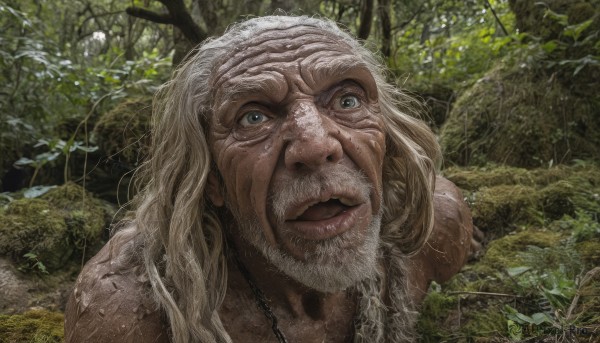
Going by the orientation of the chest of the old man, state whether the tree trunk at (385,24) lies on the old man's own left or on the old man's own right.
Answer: on the old man's own left

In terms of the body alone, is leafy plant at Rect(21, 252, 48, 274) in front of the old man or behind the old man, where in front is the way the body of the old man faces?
behind

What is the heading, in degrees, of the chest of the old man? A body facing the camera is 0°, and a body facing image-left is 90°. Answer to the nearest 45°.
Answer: approximately 315°

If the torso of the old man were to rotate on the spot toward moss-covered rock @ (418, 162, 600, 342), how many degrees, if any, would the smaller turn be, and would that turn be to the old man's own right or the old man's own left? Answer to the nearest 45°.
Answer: approximately 45° to the old man's own left

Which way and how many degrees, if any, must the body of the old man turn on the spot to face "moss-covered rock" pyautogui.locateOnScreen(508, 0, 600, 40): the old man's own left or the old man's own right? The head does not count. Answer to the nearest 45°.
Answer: approximately 90° to the old man's own left

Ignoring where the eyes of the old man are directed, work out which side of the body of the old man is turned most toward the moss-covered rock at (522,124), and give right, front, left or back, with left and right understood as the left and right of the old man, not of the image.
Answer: left
